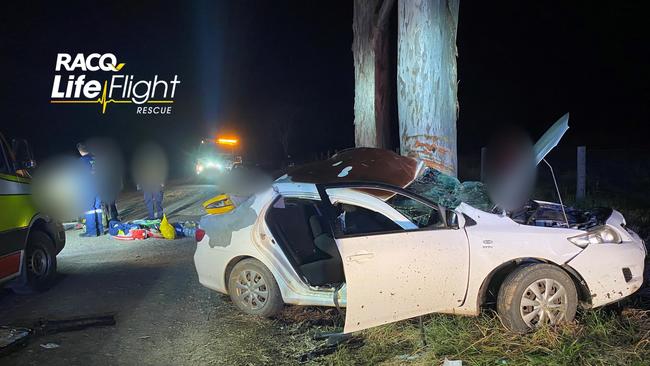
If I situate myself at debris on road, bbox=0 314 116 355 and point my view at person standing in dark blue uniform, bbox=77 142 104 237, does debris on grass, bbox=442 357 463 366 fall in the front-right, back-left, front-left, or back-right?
back-right

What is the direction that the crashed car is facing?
to the viewer's right

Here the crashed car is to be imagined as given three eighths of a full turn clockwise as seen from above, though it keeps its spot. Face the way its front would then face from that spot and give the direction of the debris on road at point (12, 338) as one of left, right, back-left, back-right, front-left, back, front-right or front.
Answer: front-right

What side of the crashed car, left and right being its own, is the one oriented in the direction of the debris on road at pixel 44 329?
back

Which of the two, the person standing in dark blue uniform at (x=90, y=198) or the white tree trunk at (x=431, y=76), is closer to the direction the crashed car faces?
the white tree trunk

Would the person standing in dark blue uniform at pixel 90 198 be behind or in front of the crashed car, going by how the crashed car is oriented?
behind

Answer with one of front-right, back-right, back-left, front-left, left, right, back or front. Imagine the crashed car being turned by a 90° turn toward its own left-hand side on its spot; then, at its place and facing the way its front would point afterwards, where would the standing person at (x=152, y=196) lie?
front-left
